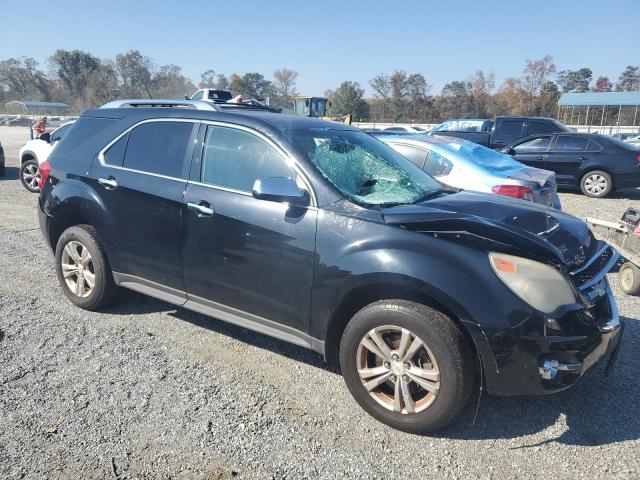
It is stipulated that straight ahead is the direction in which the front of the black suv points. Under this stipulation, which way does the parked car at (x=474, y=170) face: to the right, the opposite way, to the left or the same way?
the opposite way

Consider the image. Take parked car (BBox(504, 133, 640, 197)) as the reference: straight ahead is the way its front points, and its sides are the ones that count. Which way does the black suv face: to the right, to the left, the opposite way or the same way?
the opposite way

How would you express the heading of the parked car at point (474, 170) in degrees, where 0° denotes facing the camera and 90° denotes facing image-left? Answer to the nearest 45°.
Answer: approximately 135°

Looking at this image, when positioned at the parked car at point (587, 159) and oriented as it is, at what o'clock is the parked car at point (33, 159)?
the parked car at point (33, 159) is roughly at 11 o'clock from the parked car at point (587, 159).

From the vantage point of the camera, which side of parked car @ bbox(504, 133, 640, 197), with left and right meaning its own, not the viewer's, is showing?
left

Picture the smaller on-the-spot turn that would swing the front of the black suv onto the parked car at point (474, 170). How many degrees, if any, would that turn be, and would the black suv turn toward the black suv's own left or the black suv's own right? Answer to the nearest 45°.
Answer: approximately 90° to the black suv's own left

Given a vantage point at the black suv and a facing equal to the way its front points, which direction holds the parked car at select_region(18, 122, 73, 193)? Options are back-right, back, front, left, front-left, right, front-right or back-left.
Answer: back

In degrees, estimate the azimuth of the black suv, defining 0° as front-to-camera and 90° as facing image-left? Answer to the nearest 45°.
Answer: approximately 315°
